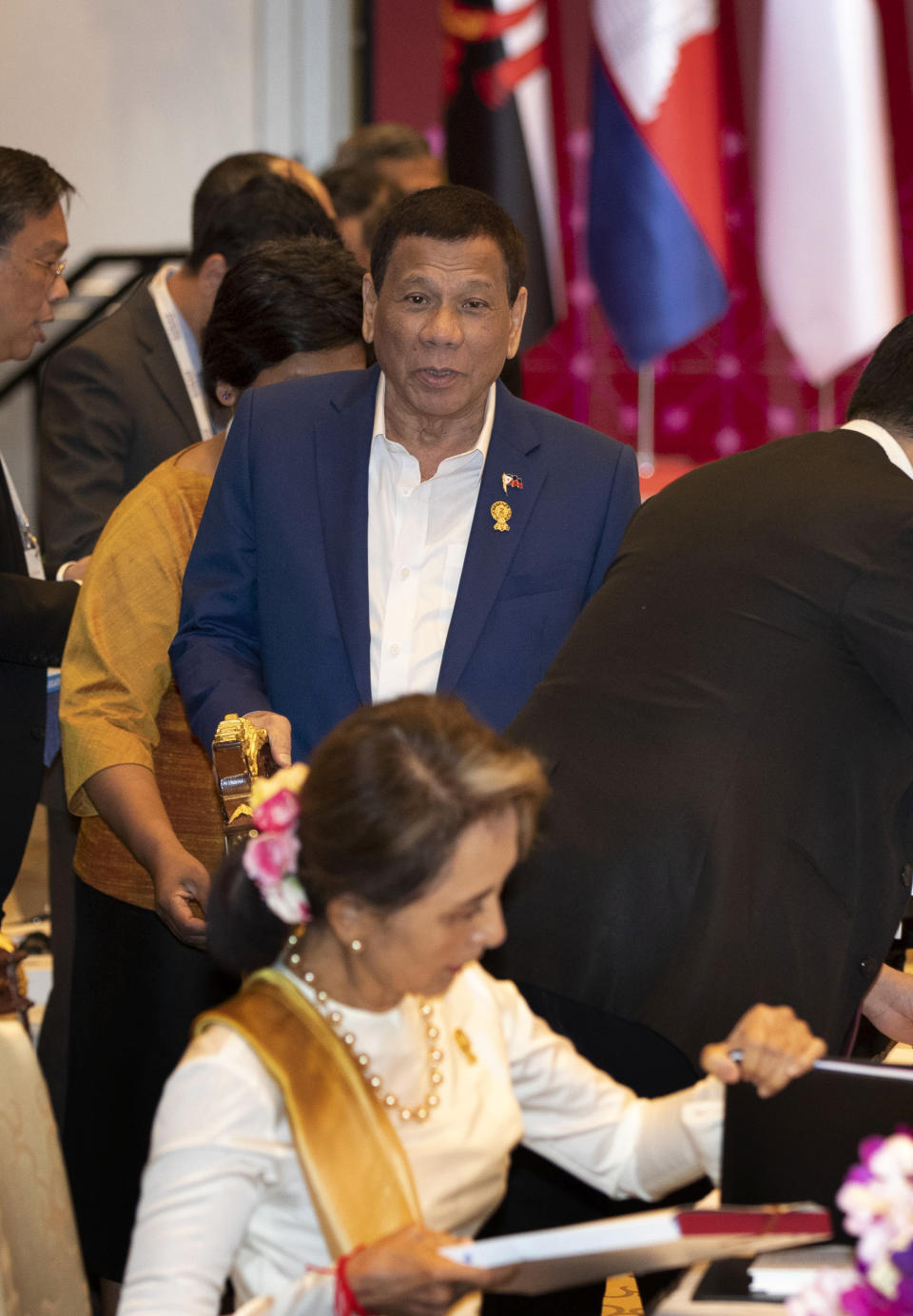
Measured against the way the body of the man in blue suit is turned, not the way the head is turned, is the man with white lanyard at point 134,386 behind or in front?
behind

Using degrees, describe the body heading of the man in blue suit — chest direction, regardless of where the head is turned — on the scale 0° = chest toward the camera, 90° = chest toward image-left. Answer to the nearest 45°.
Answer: approximately 0°

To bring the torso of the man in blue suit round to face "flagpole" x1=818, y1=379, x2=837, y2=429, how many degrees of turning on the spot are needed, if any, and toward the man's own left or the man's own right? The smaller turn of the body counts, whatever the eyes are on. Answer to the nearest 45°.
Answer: approximately 180°

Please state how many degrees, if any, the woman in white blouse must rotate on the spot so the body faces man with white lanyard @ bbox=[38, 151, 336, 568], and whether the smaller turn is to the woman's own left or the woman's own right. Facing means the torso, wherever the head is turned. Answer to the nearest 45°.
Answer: approximately 135° to the woman's own left

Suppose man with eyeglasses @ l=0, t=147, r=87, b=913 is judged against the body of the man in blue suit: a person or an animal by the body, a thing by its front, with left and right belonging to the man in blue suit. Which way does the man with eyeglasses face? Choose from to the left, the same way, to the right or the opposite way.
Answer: to the left

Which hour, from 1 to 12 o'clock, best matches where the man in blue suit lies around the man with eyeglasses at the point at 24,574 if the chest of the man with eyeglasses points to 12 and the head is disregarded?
The man in blue suit is roughly at 2 o'clock from the man with eyeglasses.

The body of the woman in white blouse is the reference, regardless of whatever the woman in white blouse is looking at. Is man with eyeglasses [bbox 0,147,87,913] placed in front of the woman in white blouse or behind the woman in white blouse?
behind

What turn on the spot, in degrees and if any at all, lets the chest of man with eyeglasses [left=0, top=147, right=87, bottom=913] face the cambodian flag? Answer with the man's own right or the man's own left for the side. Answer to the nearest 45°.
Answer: approximately 45° to the man's own left

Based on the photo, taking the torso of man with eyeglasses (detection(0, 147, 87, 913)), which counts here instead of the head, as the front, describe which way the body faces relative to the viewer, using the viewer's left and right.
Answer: facing to the right of the viewer
